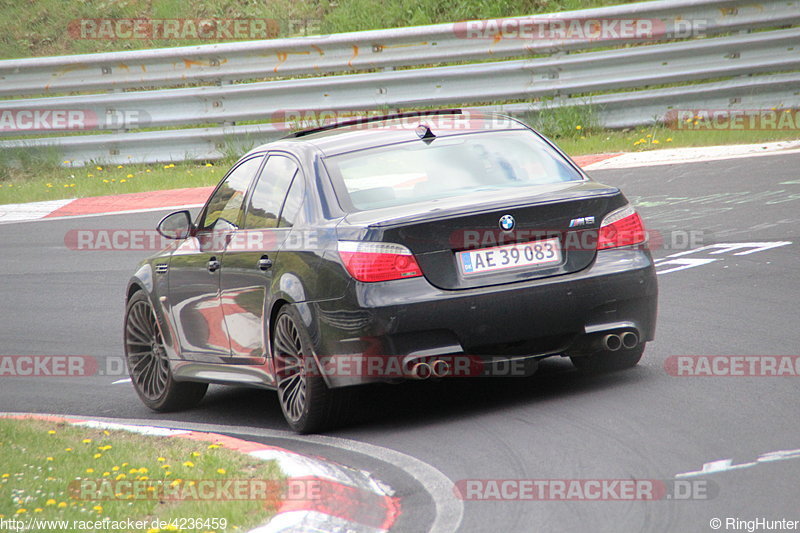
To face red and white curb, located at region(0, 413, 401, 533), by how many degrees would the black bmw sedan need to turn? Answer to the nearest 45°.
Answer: approximately 135° to its left

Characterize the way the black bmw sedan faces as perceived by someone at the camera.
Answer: facing away from the viewer and to the left of the viewer

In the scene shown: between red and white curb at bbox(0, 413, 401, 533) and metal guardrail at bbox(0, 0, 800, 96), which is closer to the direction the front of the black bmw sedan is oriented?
the metal guardrail

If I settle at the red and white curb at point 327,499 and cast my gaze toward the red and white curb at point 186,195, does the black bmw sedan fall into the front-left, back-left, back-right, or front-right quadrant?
front-right

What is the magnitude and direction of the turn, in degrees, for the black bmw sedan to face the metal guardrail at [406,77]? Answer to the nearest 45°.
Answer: approximately 45° to its right

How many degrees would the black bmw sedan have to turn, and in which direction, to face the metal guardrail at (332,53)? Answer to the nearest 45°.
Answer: approximately 45° to its right
